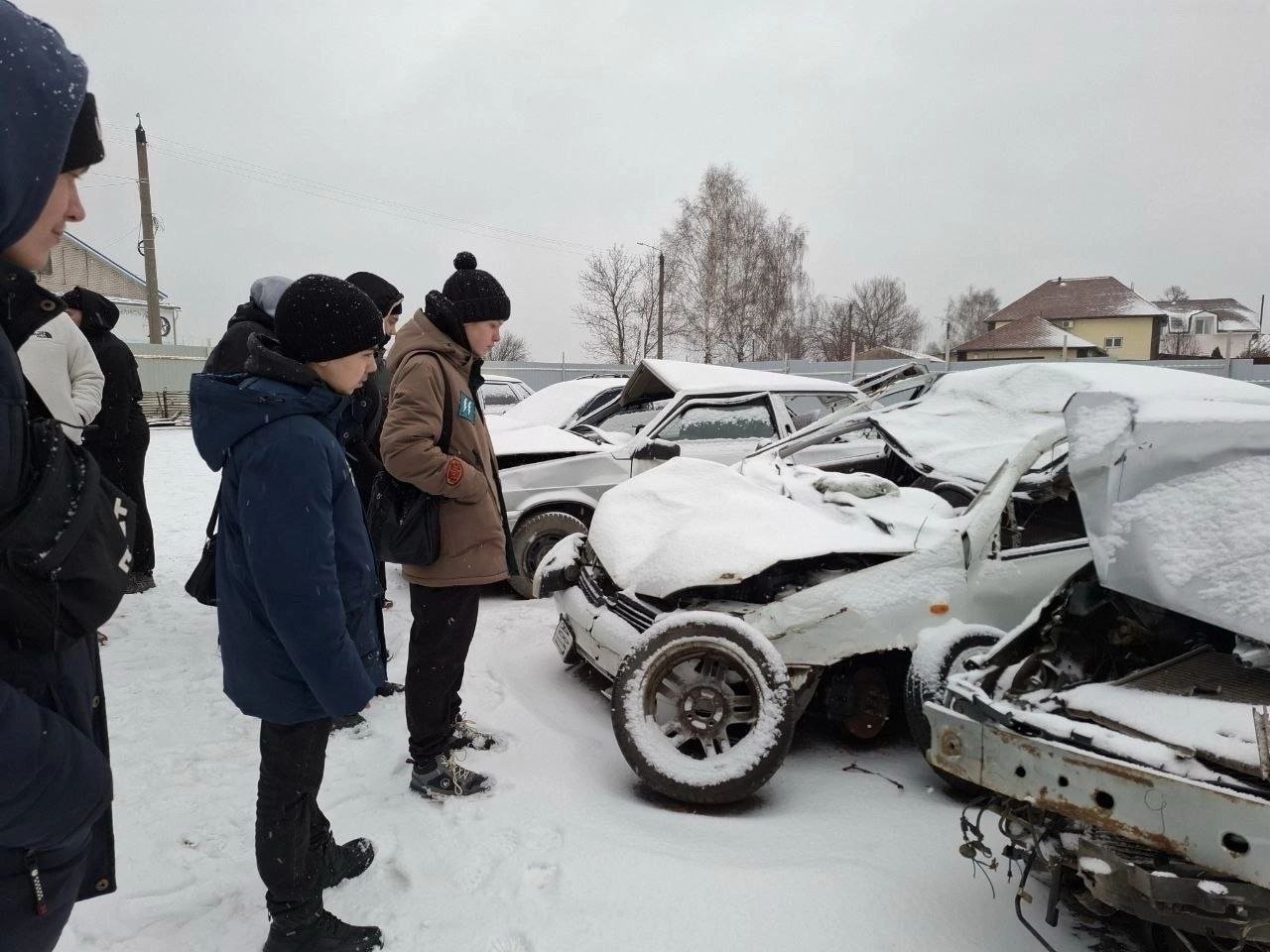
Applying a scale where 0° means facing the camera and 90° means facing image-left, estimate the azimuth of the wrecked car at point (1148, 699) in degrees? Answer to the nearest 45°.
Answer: approximately 45°

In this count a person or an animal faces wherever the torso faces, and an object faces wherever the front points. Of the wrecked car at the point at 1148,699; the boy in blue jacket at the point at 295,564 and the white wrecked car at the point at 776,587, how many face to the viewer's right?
1

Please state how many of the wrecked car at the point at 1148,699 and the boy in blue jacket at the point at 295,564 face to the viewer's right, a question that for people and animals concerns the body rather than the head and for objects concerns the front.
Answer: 1

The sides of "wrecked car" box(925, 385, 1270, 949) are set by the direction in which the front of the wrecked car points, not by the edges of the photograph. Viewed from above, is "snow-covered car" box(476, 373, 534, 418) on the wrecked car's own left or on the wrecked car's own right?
on the wrecked car's own right

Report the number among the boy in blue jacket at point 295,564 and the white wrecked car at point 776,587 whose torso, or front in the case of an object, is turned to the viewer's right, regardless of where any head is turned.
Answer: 1

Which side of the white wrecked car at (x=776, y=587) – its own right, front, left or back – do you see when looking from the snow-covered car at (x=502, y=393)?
right

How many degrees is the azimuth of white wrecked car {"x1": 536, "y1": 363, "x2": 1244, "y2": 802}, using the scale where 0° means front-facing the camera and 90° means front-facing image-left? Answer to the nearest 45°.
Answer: approximately 45°

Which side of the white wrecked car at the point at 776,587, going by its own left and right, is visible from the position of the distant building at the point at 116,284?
right

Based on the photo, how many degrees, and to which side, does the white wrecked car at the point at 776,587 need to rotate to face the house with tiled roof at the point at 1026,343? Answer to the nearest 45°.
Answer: approximately 135° to its right

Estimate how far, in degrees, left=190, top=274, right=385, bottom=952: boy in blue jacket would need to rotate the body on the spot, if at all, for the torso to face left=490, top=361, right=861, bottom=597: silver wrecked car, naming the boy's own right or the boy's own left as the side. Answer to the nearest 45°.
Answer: approximately 45° to the boy's own left

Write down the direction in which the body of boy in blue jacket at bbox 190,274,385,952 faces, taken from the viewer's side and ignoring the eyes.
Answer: to the viewer's right

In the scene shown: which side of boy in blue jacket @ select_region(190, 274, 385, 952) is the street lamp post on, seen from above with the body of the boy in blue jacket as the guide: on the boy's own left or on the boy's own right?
on the boy's own left

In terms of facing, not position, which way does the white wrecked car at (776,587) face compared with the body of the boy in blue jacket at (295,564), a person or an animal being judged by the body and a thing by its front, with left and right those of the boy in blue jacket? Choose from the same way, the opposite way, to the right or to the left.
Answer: the opposite way

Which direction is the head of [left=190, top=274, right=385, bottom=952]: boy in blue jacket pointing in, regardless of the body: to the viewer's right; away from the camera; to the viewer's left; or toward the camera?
to the viewer's right

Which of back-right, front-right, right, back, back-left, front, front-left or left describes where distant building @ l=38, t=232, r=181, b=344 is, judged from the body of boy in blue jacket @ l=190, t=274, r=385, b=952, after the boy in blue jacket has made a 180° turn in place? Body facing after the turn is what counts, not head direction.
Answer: right
